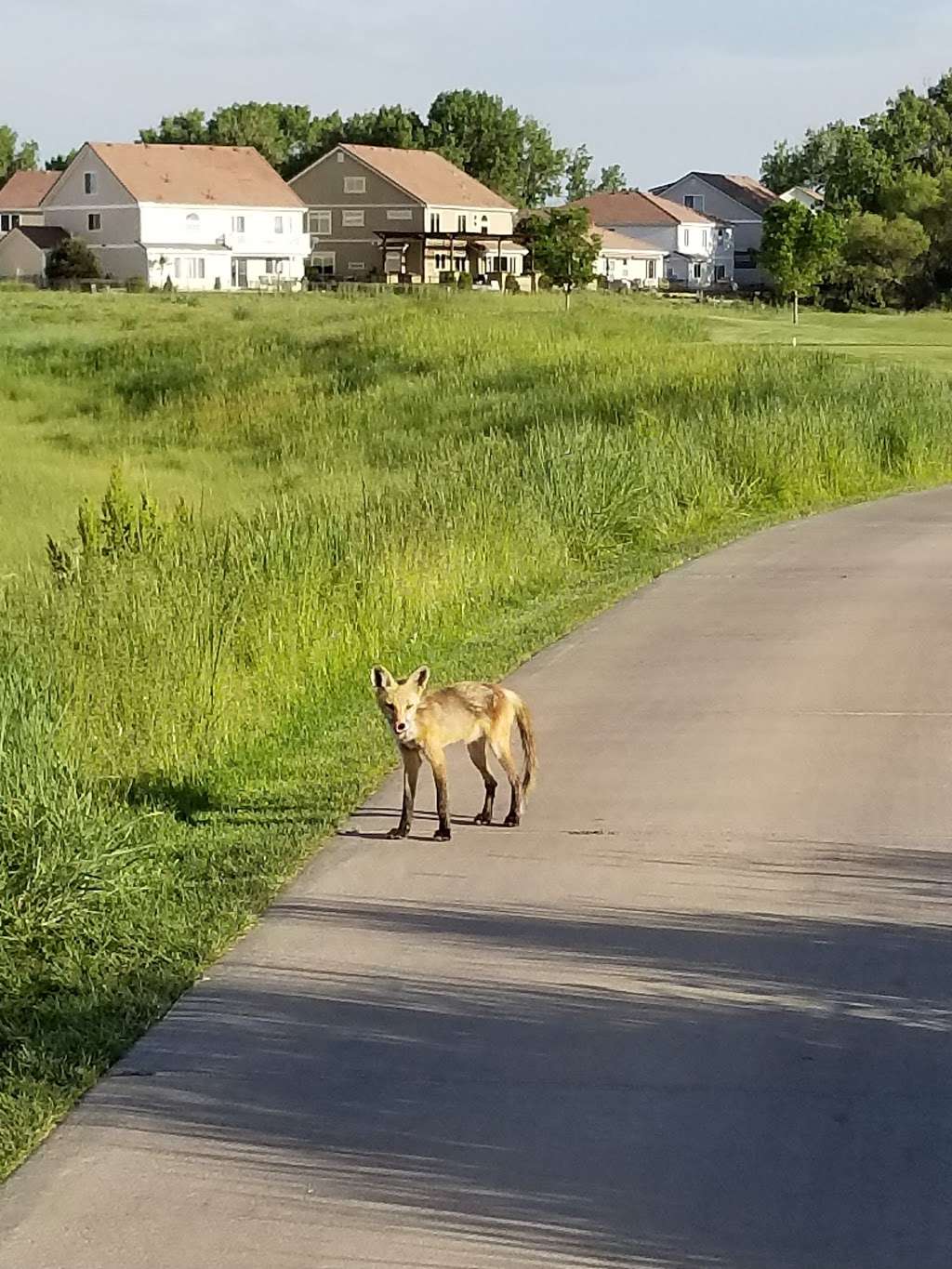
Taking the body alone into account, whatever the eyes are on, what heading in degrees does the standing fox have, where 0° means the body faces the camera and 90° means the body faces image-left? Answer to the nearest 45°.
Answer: approximately 45°
